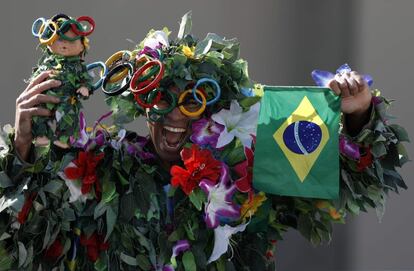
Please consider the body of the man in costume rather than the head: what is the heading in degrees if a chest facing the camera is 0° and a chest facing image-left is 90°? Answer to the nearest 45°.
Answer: approximately 0°
